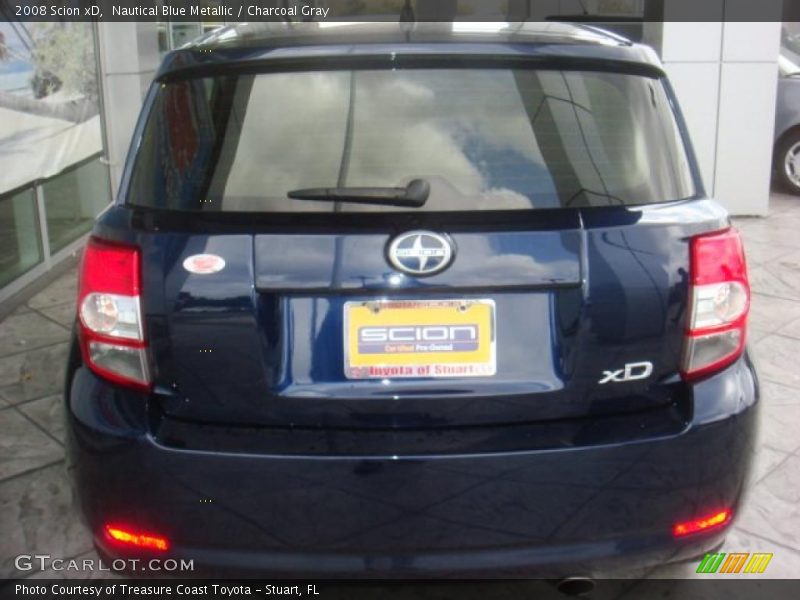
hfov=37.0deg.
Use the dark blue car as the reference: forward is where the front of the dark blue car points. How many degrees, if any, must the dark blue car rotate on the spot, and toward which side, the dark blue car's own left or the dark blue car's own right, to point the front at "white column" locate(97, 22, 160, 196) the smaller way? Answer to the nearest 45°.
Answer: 0° — it already faces it

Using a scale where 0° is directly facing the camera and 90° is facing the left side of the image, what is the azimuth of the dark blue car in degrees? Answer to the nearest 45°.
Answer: approximately 180°

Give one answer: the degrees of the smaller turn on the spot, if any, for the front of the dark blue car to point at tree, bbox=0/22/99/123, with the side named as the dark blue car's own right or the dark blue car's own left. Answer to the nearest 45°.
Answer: approximately 45° to the dark blue car's own left
